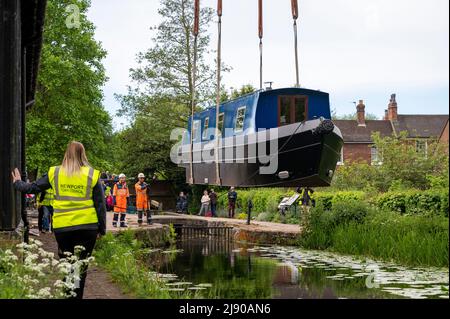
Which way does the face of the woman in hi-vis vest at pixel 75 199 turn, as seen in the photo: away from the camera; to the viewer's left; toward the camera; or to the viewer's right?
away from the camera

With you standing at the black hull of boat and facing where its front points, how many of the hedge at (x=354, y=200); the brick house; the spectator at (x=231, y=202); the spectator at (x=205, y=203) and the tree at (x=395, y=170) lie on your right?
0

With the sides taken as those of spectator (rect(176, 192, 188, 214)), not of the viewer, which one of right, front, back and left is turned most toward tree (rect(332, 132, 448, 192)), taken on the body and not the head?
left

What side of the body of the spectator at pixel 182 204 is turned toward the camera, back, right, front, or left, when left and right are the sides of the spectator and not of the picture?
front

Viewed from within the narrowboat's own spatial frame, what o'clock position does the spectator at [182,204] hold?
The spectator is roughly at 7 o'clock from the narrowboat.

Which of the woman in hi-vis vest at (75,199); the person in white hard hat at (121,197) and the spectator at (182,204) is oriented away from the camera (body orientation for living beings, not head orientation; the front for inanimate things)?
the woman in hi-vis vest

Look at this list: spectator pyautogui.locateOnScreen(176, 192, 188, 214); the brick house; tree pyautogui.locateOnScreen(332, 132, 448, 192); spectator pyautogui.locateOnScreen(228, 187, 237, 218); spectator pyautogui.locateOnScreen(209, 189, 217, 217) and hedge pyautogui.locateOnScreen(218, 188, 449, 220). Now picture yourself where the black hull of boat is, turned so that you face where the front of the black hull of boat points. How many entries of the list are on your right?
0

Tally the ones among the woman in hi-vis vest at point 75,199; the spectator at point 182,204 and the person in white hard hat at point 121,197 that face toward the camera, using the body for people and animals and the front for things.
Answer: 2

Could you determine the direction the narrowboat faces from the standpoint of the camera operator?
facing the viewer and to the right of the viewer

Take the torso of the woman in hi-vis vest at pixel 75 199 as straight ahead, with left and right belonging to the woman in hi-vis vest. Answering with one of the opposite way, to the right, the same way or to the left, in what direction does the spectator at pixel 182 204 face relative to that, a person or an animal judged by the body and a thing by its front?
the opposite way

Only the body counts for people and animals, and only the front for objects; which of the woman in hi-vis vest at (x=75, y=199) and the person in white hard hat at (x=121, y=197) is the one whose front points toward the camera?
the person in white hard hat

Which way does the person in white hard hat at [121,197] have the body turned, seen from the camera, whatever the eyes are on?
toward the camera

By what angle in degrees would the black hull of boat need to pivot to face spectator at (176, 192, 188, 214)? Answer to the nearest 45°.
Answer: approximately 135° to its left

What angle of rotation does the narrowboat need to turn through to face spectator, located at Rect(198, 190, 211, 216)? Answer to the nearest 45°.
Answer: approximately 135° to its left

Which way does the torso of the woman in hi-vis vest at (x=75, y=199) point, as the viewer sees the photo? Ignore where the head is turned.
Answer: away from the camera

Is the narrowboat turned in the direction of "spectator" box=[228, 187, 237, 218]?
no

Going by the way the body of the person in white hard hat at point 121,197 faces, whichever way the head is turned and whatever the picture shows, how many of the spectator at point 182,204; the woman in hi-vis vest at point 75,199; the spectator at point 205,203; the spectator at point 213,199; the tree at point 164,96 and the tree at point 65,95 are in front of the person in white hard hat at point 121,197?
1

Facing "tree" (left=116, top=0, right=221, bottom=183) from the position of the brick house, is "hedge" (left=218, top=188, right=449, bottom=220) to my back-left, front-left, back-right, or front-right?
front-left

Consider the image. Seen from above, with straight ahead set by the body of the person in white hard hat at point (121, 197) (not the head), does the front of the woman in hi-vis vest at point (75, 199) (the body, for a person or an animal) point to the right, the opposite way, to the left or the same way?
the opposite way
